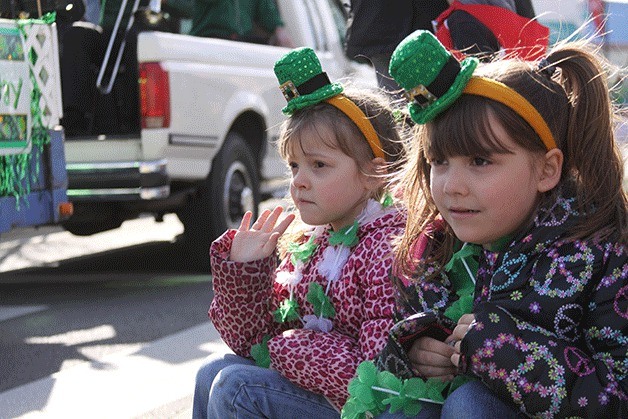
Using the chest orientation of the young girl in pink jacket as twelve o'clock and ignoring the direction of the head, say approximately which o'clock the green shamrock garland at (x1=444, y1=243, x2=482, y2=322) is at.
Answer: The green shamrock garland is roughly at 9 o'clock from the young girl in pink jacket.

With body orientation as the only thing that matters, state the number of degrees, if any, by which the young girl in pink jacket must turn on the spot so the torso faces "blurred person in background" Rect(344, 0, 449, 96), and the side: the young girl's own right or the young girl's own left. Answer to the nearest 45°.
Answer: approximately 135° to the young girl's own right

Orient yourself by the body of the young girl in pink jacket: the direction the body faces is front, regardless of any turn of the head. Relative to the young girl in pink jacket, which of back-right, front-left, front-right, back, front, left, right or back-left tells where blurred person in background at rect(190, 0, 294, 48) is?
back-right

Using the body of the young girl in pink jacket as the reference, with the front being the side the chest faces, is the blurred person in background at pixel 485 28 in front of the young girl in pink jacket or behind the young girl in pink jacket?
behind
